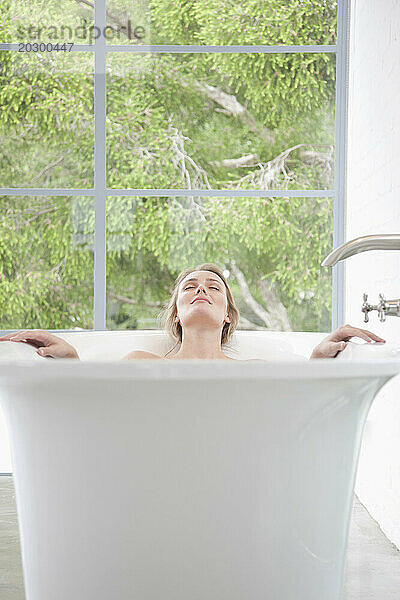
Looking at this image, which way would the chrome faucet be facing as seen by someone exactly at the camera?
facing to the left of the viewer

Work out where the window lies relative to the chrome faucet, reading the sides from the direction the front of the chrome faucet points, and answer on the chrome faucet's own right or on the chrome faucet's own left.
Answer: on the chrome faucet's own right

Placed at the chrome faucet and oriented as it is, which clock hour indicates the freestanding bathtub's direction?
The freestanding bathtub is roughly at 10 o'clock from the chrome faucet.

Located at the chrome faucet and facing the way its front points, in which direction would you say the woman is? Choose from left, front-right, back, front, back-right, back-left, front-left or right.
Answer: front-right
